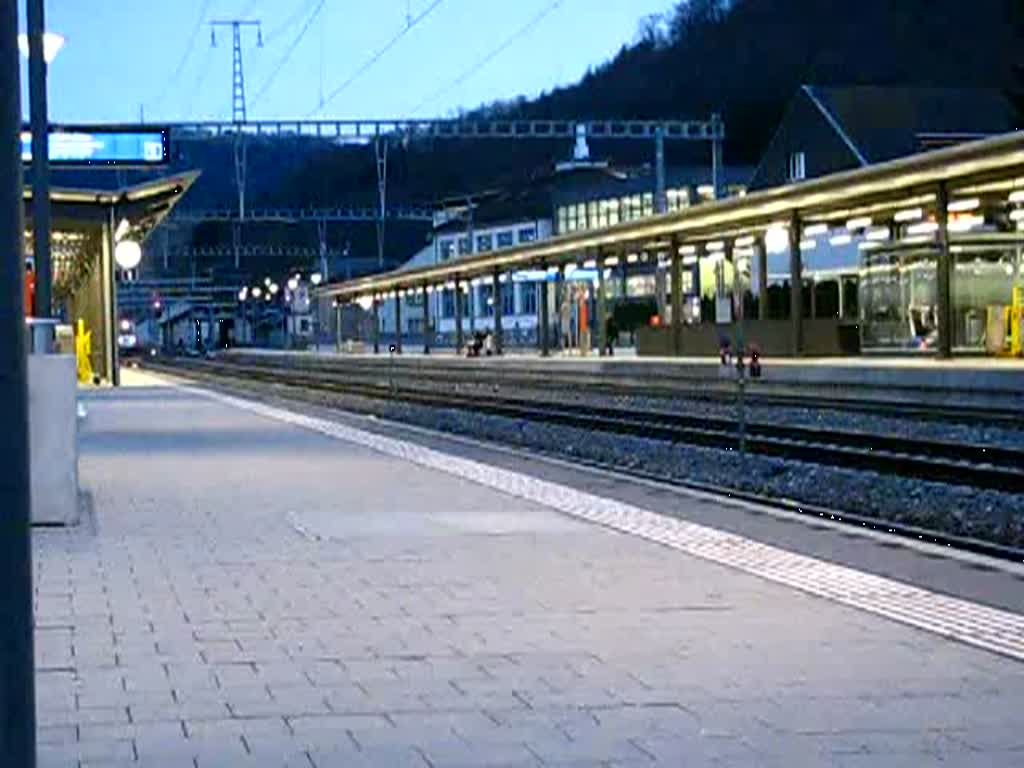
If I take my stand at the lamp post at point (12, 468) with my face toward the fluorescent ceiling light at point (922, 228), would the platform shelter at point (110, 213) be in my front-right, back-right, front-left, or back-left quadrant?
front-left

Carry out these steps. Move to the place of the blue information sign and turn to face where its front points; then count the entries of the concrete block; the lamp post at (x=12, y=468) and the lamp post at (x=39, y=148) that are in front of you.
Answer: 3

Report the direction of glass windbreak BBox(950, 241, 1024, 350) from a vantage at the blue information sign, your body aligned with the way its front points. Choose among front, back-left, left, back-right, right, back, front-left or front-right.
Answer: left

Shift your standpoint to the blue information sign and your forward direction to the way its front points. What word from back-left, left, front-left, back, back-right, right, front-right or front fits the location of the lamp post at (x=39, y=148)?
front

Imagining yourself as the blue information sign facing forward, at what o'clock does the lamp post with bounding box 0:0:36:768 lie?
The lamp post is roughly at 12 o'clock from the blue information sign.

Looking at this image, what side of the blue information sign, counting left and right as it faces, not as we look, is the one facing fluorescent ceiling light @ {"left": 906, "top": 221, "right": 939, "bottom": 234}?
left

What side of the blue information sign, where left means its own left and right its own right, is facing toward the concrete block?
front

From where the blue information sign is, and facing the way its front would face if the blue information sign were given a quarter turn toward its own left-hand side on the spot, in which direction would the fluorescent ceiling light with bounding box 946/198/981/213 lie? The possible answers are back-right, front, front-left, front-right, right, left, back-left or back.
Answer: front

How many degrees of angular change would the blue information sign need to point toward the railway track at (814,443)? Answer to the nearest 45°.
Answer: approximately 45° to its left

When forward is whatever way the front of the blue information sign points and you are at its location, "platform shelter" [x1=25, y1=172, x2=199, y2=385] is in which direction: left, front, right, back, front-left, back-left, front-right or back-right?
back

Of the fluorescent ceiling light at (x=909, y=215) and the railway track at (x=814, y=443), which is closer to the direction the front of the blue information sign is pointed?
the railway track

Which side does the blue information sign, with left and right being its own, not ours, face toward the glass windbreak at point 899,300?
left

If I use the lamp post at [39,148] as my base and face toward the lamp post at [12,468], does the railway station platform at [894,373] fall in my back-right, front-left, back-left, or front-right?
back-left

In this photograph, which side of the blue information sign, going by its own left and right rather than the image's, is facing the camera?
front
